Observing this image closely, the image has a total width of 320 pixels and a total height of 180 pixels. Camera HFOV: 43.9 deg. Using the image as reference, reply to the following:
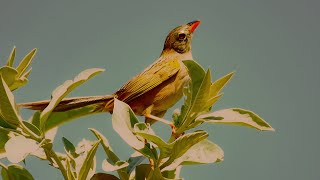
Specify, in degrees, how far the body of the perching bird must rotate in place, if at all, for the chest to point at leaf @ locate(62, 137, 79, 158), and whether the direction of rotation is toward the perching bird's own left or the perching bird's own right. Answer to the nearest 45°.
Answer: approximately 135° to the perching bird's own right

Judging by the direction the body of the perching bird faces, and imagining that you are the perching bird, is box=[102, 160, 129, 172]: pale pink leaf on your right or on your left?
on your right

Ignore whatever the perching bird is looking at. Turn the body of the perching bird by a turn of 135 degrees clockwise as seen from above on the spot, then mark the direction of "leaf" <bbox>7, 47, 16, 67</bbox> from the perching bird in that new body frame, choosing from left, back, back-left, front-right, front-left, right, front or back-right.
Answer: front

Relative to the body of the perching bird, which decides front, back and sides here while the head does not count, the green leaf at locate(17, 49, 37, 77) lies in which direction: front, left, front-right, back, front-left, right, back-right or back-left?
back-right

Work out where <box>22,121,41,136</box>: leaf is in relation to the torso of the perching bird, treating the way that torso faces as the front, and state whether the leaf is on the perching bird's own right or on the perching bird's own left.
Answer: on the perching bird's own right

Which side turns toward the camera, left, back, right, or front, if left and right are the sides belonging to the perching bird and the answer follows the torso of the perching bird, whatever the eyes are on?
right

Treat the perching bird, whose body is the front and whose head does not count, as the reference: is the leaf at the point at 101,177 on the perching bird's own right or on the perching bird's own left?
on the perching bird's own right

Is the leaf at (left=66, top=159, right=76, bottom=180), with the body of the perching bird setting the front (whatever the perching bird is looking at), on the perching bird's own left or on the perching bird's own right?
on the perching bird's own right

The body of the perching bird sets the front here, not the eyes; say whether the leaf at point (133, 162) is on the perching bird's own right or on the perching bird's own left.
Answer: on the perching bird's own right
